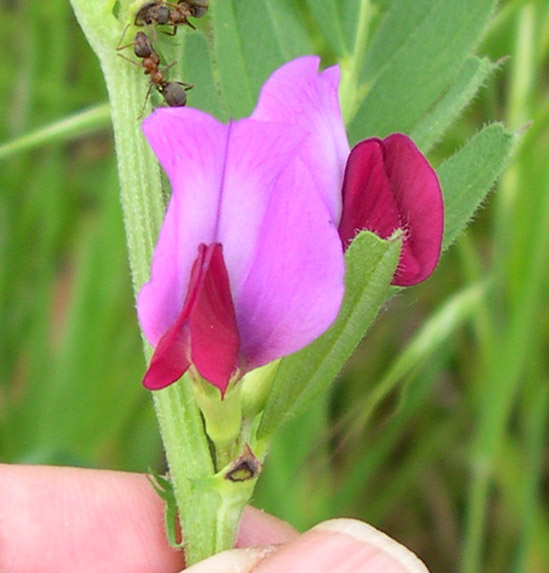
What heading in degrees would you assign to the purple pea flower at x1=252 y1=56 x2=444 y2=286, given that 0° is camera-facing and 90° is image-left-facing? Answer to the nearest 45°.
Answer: approximately 270°
